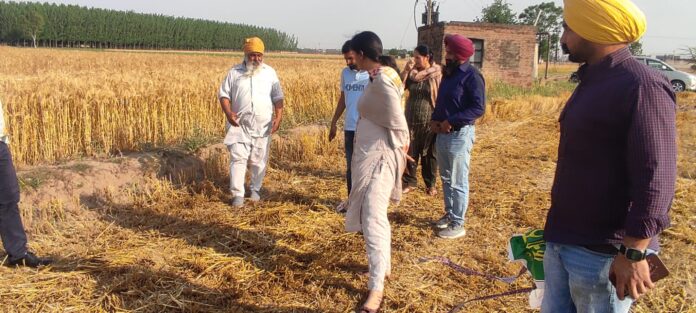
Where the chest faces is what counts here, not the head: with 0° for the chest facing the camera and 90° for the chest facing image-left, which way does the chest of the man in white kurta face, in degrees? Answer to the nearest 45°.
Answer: approximately 0°

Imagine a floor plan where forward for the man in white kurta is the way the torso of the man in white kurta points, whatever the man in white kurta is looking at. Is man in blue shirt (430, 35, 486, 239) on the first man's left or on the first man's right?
on the first man's left

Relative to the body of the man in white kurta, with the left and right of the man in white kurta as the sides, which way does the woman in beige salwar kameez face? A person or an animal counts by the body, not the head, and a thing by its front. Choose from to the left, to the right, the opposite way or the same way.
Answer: to the right

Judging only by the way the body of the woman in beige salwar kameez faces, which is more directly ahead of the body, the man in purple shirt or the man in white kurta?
the man in white kurta

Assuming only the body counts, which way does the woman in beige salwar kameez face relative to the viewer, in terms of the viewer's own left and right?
facing to the left of the viewer

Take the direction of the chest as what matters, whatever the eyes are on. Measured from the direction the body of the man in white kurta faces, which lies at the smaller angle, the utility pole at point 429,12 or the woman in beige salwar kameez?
the woman in beige salwar kameez

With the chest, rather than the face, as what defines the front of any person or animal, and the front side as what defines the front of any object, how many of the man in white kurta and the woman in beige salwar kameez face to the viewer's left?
1

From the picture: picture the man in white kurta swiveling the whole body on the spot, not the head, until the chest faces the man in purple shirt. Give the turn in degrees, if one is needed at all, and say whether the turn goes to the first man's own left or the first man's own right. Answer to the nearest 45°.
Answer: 0° — they already face them

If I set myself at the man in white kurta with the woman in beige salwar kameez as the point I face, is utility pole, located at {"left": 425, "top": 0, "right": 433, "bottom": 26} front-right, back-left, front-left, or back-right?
back-left

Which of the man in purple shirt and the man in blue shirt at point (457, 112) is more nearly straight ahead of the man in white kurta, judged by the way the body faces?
the man in purple shirt

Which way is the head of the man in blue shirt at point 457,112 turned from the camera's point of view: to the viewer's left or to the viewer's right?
to the viewer's left

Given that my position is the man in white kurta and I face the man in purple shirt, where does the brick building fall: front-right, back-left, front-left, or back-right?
back-left

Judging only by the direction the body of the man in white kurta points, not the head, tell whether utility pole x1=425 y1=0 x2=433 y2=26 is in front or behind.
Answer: behind
